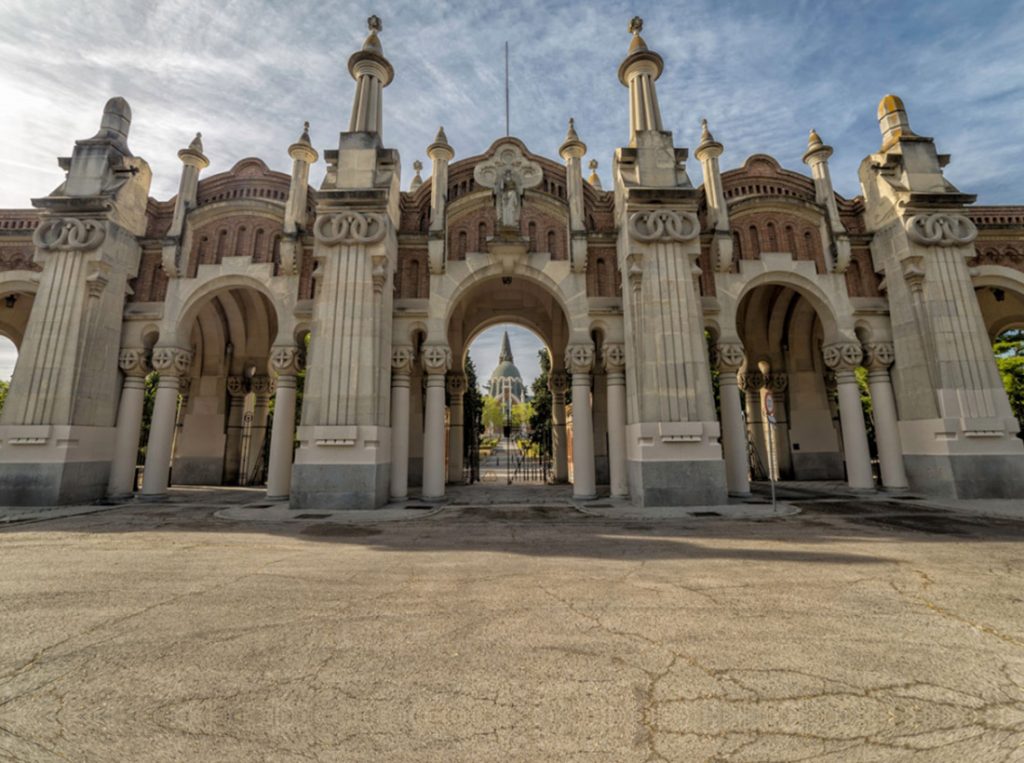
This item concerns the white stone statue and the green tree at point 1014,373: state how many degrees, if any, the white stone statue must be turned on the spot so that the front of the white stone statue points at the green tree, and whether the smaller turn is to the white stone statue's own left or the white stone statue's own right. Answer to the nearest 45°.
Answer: approximately 90° to the white stone statue's own left

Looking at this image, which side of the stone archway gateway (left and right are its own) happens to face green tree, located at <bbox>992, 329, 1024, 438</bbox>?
left

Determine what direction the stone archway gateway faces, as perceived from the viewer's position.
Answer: facing the viewer
